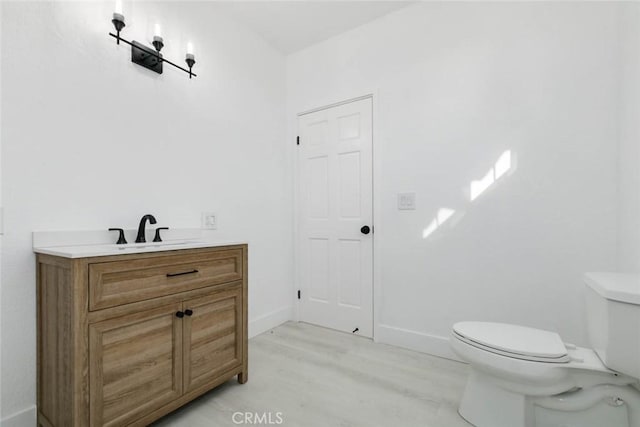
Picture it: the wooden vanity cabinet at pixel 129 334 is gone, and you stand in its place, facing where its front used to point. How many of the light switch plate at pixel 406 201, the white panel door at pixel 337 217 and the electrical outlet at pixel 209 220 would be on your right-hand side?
0

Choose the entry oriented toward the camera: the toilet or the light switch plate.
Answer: the light switch plate

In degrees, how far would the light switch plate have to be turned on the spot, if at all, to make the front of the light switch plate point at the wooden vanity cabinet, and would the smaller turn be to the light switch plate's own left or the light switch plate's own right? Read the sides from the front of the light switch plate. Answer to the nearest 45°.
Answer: approximately 45° to the light switch plate's own right

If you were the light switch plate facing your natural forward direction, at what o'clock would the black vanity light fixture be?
The black vanity light fixture is roughly at 2 o'clock from the light switch plate.

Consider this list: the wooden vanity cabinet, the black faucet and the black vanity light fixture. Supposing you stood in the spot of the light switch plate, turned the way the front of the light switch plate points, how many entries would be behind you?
0

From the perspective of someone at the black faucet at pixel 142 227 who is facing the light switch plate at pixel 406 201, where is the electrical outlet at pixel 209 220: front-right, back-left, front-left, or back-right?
front-left

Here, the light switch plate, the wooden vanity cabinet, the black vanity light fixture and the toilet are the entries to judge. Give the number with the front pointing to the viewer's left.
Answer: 1

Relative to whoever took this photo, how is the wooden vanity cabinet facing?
facing the viewer and to the right of the viewer

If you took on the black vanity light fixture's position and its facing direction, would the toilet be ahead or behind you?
ahead

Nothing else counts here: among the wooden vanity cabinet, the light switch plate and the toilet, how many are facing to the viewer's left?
1

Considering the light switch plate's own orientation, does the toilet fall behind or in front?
in front

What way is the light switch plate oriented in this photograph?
toward the camera

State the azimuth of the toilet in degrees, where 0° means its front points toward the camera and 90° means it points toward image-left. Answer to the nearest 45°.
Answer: approximately 90°

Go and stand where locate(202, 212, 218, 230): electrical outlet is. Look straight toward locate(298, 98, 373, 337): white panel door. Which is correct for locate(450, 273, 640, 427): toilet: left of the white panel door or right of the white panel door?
right

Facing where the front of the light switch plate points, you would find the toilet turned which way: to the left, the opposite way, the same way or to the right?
to the right
